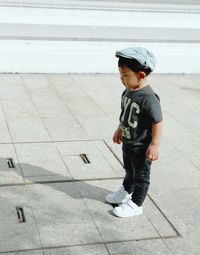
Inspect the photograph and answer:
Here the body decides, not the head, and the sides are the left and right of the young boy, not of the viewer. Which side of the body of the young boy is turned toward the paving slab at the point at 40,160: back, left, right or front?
right

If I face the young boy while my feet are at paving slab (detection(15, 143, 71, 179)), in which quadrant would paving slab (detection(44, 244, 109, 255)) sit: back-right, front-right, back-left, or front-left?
front-right

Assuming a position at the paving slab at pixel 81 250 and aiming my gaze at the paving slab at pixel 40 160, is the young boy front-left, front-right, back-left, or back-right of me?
front-right

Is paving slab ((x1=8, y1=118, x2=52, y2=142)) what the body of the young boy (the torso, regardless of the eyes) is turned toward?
no

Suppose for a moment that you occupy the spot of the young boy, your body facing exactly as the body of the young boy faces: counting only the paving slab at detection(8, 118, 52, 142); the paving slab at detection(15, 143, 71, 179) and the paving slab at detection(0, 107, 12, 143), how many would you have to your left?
0

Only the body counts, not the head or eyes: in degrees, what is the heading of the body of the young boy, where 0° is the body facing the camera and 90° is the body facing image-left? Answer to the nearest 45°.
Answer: approximately 45°

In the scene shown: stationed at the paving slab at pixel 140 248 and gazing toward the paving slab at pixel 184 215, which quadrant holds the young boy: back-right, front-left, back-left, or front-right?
front-left

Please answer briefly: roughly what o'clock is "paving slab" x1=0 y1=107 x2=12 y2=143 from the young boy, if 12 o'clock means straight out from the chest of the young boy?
The paving slab is roughly at 3 o'clock from the young boy.
